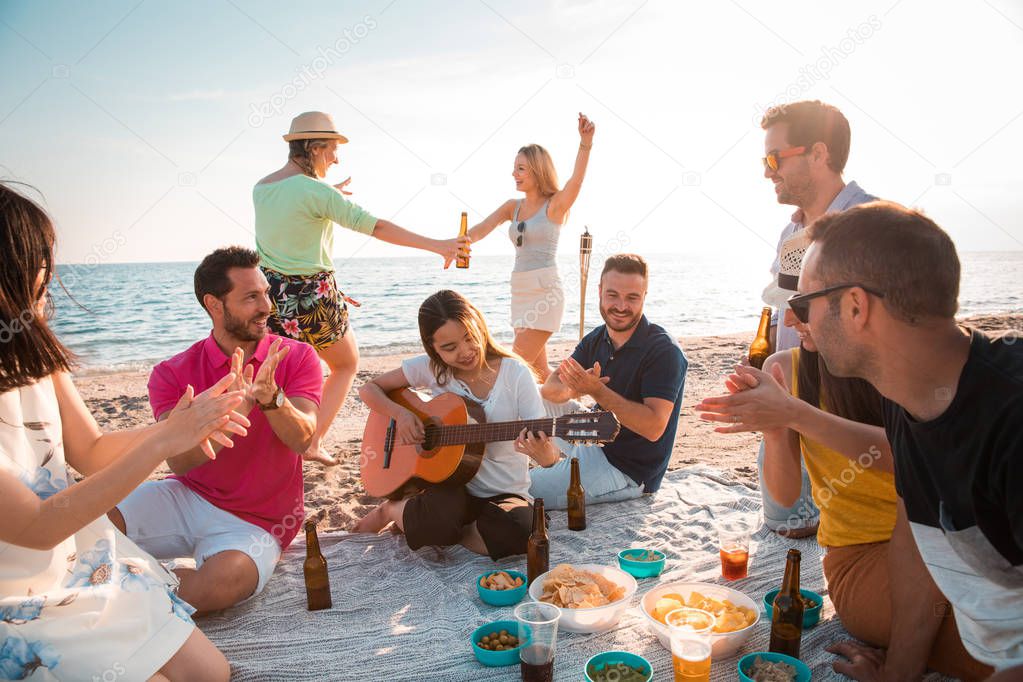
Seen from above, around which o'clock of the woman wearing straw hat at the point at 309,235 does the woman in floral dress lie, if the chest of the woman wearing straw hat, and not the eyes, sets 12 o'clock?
The woman in floral dress is roughly at 5 o'clock from the woman wearing straw hat.

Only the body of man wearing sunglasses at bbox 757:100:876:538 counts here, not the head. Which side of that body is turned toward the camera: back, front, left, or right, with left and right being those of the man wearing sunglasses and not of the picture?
left

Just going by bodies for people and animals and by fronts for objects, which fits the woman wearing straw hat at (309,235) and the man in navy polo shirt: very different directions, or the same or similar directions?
very different directions

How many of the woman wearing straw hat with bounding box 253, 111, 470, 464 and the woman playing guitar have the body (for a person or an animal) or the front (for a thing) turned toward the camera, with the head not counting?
1

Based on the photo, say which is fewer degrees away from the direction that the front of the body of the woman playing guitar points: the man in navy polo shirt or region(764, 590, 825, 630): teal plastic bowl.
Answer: the teal plastic bowl

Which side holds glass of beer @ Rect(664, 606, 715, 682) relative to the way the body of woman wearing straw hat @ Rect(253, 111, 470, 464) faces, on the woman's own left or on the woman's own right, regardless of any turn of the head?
on the woman's own right

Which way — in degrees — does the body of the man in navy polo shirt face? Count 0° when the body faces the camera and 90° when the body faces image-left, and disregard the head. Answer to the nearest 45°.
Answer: approximately 45°

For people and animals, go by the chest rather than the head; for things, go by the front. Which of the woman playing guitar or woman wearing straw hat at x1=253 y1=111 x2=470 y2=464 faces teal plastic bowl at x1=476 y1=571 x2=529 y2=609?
the woman playing guitar

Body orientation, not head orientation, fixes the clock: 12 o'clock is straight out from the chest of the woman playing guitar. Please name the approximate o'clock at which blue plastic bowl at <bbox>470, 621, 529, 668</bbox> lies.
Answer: The blue plastic bowl is roughly at 12 o'clock from the woman playing guitar.

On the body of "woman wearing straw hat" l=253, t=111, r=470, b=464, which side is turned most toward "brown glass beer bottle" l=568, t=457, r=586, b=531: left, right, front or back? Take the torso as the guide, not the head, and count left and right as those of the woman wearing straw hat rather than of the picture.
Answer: right

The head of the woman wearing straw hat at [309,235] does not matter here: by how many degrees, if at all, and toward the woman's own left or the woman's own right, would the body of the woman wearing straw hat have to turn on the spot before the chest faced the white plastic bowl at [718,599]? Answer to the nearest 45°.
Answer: approximately 90° to the woman's own right

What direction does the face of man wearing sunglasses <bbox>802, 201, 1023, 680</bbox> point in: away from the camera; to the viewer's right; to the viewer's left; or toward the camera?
to the viewer's left
